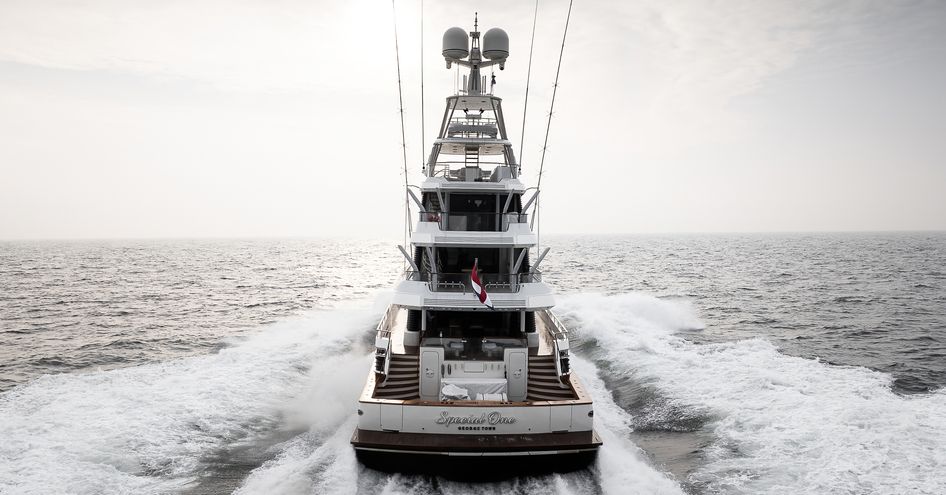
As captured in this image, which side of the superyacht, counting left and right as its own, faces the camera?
back
